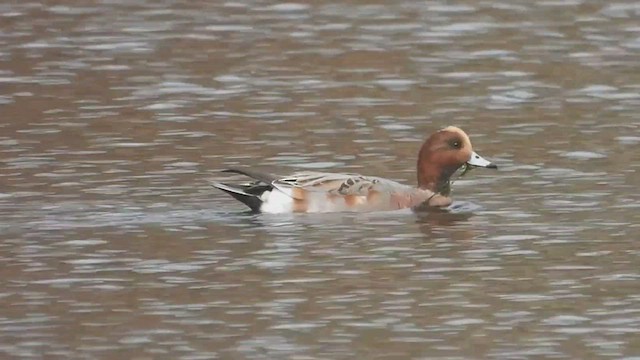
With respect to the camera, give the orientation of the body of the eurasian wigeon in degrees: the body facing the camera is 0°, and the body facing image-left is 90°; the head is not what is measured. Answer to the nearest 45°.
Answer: approximately 270°
